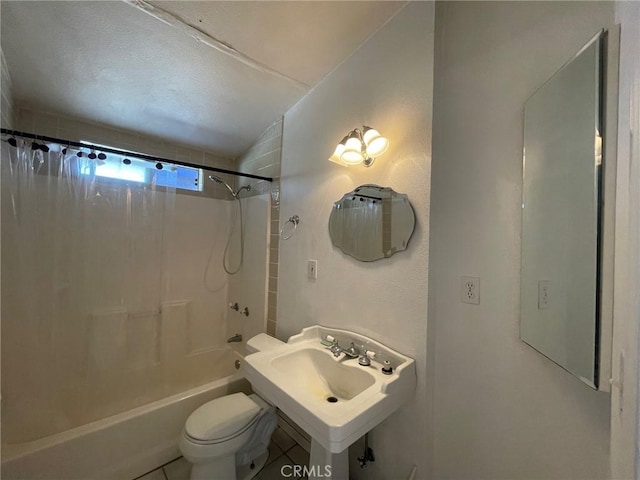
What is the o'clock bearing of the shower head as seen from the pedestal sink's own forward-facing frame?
The shower head is roughly at 3 o'clock from the pedestal sink.

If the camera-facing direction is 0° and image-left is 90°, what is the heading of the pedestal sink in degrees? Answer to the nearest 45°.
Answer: approximately 45°

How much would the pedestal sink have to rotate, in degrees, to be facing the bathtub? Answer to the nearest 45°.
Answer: approximately 45° to its right

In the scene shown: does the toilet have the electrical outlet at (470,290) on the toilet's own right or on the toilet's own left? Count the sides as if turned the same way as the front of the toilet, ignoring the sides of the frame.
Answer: on the toilet's own left

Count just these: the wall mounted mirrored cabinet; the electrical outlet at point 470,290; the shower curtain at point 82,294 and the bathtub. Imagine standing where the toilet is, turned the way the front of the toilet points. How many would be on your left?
2

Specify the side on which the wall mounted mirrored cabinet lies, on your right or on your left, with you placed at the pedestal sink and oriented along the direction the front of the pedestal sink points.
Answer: on your left

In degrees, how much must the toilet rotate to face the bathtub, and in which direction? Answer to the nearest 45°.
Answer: approximately 45° to its right

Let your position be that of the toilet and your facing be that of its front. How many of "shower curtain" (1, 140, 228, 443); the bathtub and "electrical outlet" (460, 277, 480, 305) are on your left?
1

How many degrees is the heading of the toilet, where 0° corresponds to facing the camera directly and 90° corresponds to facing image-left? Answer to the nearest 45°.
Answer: approximately 45°
